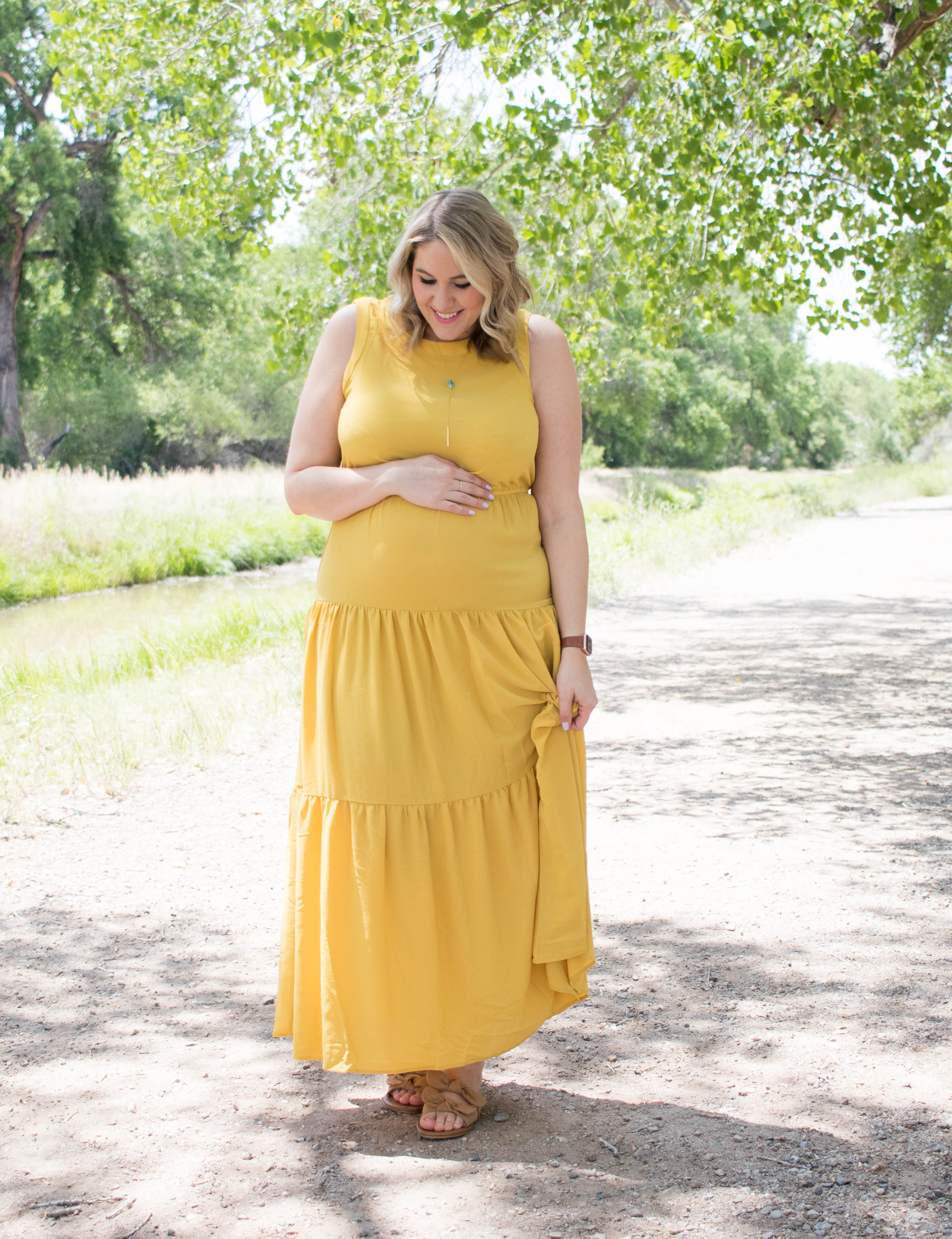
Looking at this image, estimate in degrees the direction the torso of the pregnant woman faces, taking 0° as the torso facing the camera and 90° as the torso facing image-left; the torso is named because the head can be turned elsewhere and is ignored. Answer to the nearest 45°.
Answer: approximately 0°

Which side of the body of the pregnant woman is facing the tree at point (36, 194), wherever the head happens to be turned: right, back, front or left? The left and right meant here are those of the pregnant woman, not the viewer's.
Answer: back
